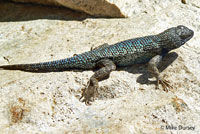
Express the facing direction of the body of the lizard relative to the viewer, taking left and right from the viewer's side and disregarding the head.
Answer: facing to the right of the viewer

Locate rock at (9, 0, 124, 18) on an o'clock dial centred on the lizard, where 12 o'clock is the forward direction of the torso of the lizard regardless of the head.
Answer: The rock is roughly at 8 o'clock from the lizard.
